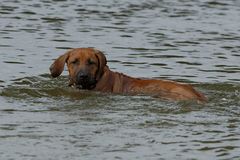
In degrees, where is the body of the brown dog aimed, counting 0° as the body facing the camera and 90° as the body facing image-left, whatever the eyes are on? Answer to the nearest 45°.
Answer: approximately 90°
